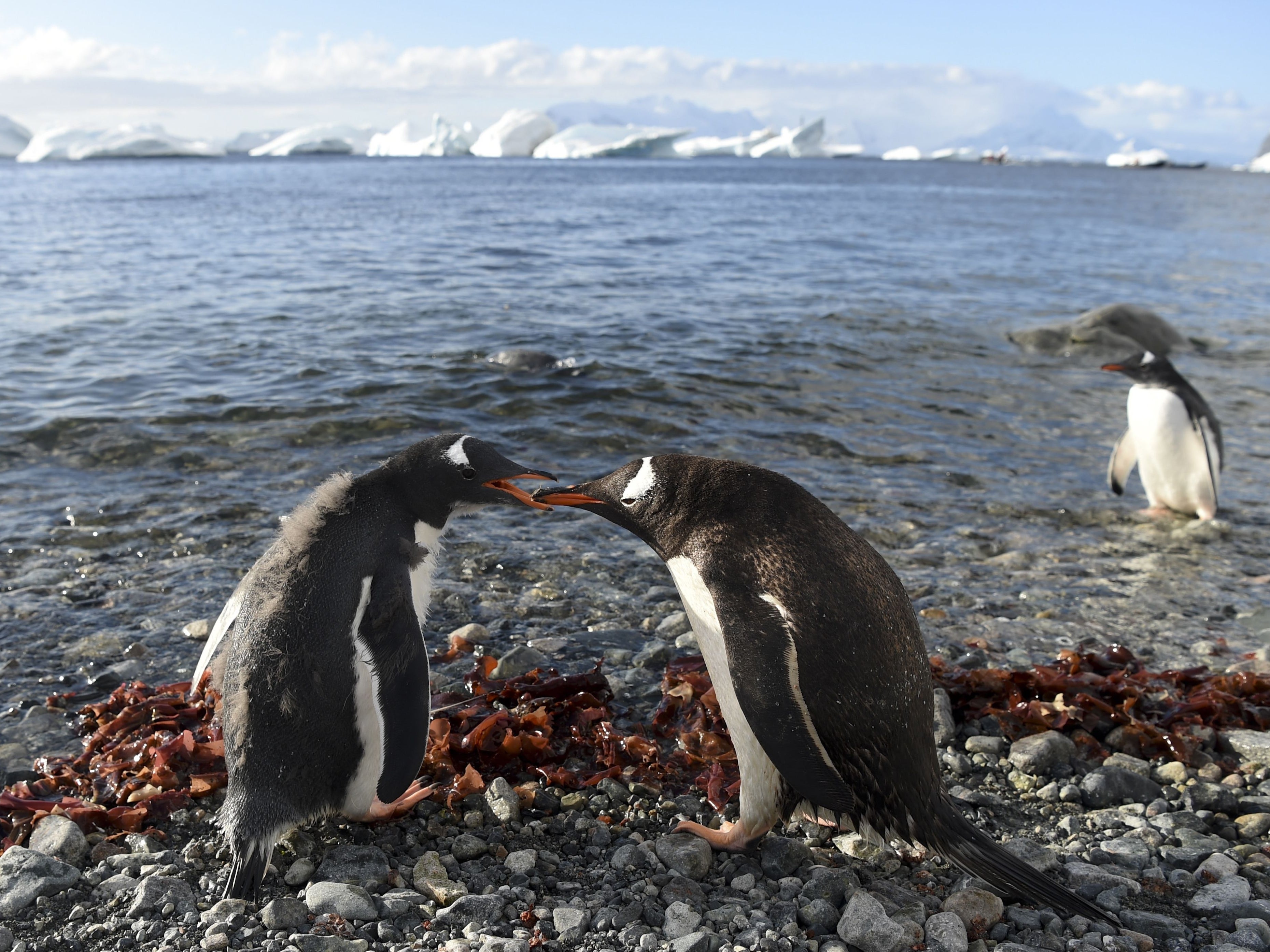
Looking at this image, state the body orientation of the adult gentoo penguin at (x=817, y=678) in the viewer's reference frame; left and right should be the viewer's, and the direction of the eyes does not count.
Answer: facing to the left of the viewer

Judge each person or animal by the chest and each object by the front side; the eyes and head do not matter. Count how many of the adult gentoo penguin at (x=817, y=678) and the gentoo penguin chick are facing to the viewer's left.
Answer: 1

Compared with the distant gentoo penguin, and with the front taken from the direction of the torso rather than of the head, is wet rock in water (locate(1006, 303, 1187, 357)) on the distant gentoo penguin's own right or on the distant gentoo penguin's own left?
on the distant gentoo penguin's own right

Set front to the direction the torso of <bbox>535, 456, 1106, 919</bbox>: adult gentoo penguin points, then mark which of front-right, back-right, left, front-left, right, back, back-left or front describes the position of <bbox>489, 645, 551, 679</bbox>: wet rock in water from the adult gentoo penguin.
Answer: front-right

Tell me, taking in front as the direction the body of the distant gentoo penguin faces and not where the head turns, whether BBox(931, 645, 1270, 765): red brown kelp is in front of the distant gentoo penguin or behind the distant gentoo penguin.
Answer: in front

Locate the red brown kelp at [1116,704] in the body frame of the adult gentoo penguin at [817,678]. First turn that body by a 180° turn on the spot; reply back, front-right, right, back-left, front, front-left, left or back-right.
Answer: front-left

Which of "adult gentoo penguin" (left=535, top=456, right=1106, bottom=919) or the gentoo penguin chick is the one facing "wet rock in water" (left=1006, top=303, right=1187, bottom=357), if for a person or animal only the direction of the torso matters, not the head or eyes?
the gentoo penguin chick

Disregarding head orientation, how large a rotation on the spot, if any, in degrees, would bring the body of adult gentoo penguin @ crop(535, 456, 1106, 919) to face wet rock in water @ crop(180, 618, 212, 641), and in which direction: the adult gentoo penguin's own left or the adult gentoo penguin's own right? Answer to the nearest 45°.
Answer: approximately 45° to the adult gentoo penguin's own right

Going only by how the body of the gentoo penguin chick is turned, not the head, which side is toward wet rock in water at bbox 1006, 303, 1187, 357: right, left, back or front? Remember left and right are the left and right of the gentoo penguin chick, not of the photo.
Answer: front

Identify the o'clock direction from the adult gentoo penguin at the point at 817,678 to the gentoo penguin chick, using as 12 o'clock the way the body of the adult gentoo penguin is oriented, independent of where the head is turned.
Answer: The gentoo penguin chick is roughly at 12 o'clock from the adult gentoo penguin.

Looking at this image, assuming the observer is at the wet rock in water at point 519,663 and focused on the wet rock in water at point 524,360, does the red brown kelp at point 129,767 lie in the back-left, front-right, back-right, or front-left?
back-left

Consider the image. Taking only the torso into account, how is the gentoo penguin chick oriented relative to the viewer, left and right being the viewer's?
facing away from the viewer and to the right of the viewer

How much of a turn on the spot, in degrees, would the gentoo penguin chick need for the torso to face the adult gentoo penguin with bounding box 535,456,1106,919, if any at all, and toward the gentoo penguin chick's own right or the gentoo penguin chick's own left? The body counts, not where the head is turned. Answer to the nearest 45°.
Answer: approximately 45° to the gentoo penguin chick's own right

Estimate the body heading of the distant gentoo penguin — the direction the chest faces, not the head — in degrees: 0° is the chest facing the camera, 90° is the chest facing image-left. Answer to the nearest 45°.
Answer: approximately 45°
